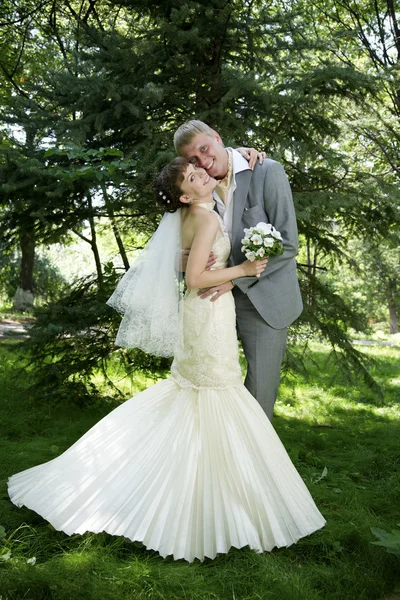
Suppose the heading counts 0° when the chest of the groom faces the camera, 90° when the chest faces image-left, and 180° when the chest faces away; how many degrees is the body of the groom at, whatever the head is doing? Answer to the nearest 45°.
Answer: approximately 45°

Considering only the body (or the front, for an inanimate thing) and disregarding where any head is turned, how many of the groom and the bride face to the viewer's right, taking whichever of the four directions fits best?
1

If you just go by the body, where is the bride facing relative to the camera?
to the viewer's right
